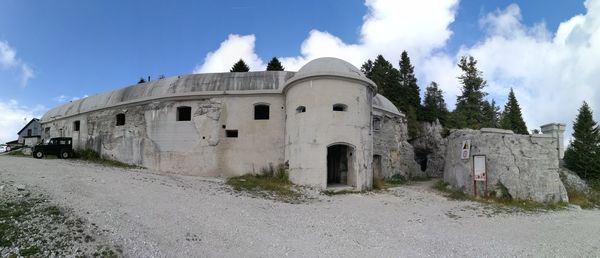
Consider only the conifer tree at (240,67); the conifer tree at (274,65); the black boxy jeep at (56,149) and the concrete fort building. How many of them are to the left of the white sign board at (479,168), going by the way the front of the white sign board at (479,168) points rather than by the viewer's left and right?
0

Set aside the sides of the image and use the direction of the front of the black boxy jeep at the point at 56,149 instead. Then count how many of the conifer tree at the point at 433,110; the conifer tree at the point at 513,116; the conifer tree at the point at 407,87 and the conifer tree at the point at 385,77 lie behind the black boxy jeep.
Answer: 4

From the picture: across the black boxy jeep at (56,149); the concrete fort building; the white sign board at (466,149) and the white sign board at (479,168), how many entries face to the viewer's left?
1

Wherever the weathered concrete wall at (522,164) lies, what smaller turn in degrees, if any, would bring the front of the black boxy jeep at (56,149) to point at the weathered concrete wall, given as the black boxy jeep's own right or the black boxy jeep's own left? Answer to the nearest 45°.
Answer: approximately 135° to the black boxy jeep's own left

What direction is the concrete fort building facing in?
toward the camera

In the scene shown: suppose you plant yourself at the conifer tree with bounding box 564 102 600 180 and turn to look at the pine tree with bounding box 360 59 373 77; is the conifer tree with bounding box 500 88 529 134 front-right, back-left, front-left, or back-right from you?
front-right

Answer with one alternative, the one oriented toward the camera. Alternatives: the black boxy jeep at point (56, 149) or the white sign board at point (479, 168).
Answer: the white sign board

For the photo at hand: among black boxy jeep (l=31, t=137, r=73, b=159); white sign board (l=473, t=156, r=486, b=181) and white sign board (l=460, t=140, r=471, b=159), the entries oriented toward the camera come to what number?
2

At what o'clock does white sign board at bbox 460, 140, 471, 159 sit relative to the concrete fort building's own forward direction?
The white sign board is roughly at 10 o'clock from the concrete fort building.

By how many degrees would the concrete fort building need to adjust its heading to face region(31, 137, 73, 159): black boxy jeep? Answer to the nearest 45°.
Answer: approximately 135° to its right

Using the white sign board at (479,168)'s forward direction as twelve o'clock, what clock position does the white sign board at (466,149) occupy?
the white sign board at (466,149) is roughly at 5 o'clock from the white sign board at (479,168).

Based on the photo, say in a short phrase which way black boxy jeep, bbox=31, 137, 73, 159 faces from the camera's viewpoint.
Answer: facing to the left of the viewer

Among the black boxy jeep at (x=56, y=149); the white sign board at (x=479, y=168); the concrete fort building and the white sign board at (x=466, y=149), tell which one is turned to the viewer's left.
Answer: the black boxy jeep

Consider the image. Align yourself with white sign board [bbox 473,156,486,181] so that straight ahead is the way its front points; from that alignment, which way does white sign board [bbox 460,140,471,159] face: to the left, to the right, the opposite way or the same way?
the same way

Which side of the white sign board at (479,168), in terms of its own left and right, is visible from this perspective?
front

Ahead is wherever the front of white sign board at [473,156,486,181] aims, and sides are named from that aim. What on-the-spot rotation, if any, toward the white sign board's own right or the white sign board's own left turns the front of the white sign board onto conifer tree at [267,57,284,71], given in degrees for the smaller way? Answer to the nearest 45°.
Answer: approximately 135° to the white sign board's own right

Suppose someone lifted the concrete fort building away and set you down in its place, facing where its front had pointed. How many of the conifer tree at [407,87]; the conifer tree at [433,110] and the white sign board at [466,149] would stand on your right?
0
